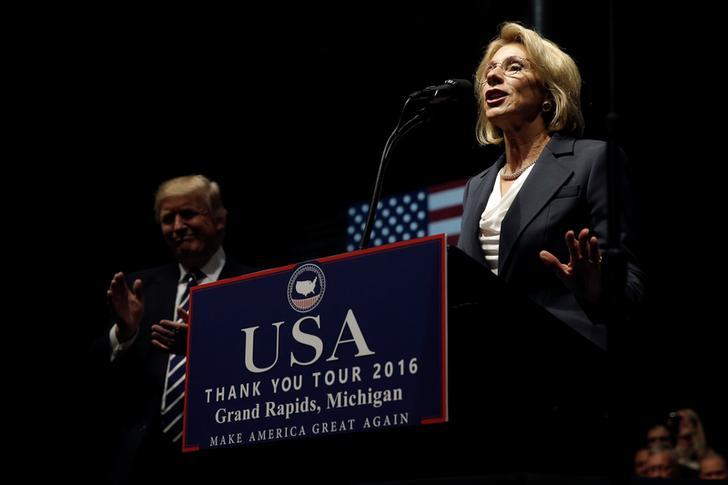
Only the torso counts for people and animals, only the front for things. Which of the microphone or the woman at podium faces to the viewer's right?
the microphone

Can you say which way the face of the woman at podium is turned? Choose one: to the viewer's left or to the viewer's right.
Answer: to the viewer's left

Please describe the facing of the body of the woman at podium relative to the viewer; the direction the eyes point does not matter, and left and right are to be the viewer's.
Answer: facing the viewer and to the left of the viewer

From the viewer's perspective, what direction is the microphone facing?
to the viewer's right

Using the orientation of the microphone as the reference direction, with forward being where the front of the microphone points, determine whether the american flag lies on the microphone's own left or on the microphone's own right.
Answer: on the microphone's own left

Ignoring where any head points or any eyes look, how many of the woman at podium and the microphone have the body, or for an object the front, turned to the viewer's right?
1

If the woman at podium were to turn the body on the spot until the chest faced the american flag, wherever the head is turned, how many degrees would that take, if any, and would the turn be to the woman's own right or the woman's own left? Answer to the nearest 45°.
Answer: approximately 135° to the woman's own right
